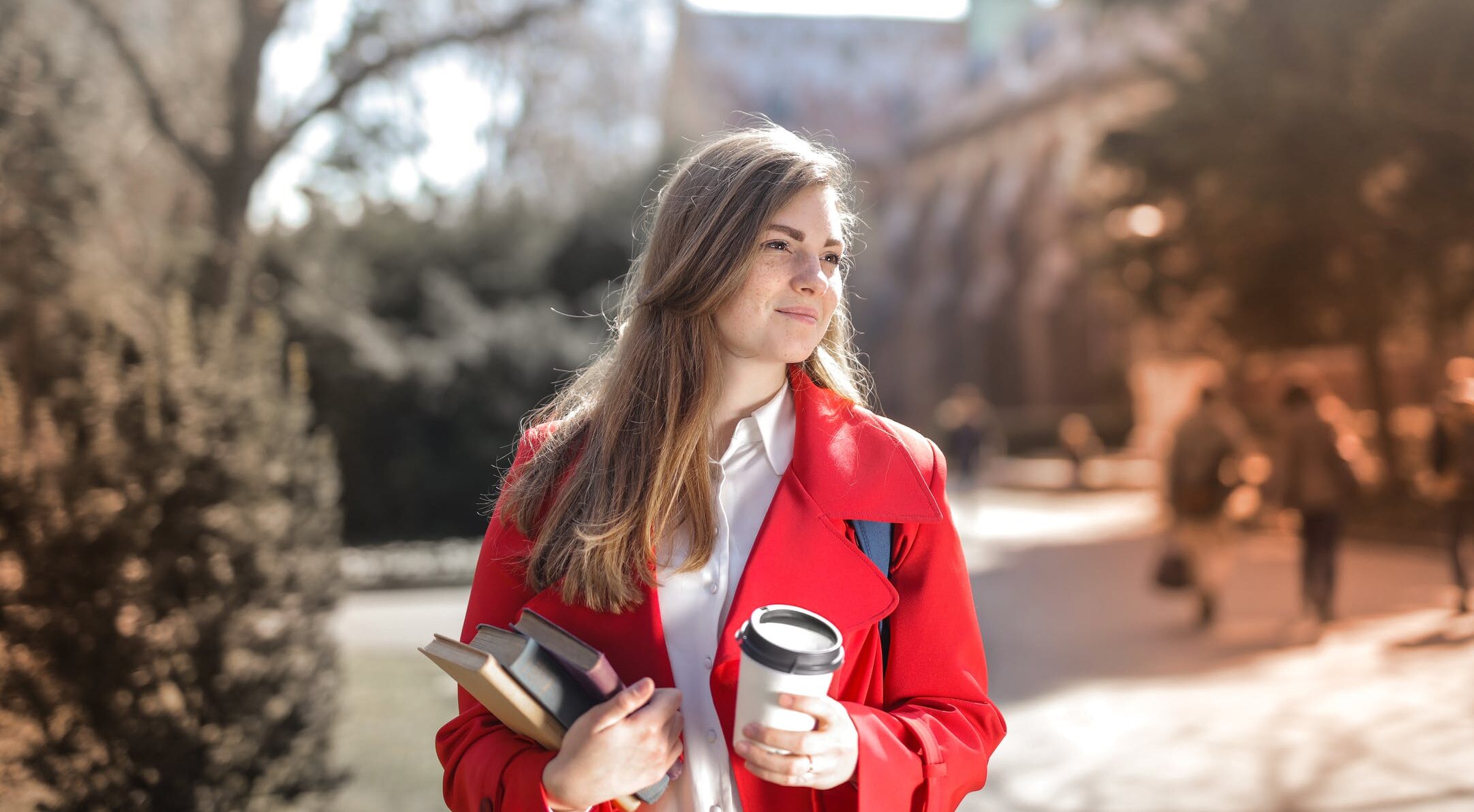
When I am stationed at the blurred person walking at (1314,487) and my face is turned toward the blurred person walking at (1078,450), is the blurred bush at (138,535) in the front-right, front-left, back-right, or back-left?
back-left

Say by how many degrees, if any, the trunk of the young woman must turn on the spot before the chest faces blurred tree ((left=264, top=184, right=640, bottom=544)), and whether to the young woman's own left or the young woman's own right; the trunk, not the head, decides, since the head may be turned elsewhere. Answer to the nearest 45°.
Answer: approximately 180°

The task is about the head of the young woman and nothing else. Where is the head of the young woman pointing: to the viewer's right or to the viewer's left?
to the viewer's right

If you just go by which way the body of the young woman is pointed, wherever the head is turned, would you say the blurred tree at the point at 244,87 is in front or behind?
behind

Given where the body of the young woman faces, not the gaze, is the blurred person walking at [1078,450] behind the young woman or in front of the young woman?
behind

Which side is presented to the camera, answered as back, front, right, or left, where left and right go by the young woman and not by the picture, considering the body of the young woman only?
front

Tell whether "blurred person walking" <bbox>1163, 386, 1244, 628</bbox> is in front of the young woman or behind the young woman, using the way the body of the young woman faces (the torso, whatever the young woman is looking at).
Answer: behind

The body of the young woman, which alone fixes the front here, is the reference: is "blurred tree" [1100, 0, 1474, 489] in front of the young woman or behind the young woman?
behind
